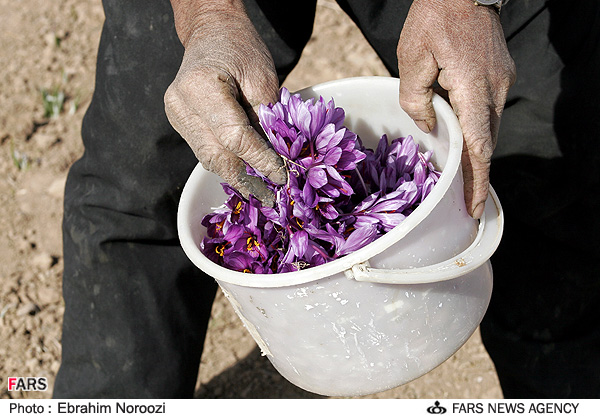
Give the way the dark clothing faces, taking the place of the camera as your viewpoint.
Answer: facing the viewer

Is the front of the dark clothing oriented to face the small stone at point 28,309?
no
